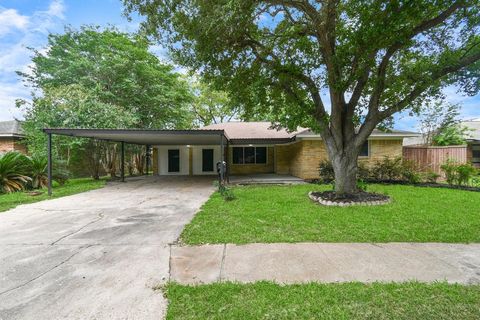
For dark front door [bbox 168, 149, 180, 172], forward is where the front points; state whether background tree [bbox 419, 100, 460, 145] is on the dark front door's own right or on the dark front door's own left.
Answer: on the dark front door's own left

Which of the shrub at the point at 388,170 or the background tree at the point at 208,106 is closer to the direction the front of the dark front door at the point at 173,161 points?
the shrub

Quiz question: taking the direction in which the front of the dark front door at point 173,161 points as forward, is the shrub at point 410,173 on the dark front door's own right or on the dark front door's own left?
on the dark front door's own left

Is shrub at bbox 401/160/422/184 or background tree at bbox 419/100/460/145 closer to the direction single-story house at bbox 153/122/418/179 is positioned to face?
the shrub

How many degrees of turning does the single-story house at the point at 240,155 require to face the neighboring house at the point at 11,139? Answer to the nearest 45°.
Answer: approximately 90° to its right

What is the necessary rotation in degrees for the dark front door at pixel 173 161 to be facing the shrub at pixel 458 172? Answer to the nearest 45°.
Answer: approximately 45° to its left

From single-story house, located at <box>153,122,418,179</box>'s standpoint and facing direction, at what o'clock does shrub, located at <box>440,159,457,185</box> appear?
The shrub is roughly at 10 o'clock from the single-story house.

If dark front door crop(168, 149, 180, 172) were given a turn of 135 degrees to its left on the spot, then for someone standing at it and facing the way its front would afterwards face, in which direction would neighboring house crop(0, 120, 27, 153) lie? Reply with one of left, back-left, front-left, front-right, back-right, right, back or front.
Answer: back-left

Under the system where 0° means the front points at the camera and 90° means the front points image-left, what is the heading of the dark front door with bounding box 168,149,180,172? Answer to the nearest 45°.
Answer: approximately 0°

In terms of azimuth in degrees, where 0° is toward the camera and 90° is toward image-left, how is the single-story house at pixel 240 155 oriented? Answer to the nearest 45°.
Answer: approximately 0°

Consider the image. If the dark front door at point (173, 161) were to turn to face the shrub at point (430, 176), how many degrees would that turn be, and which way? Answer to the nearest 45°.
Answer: approximately 45° to its left
